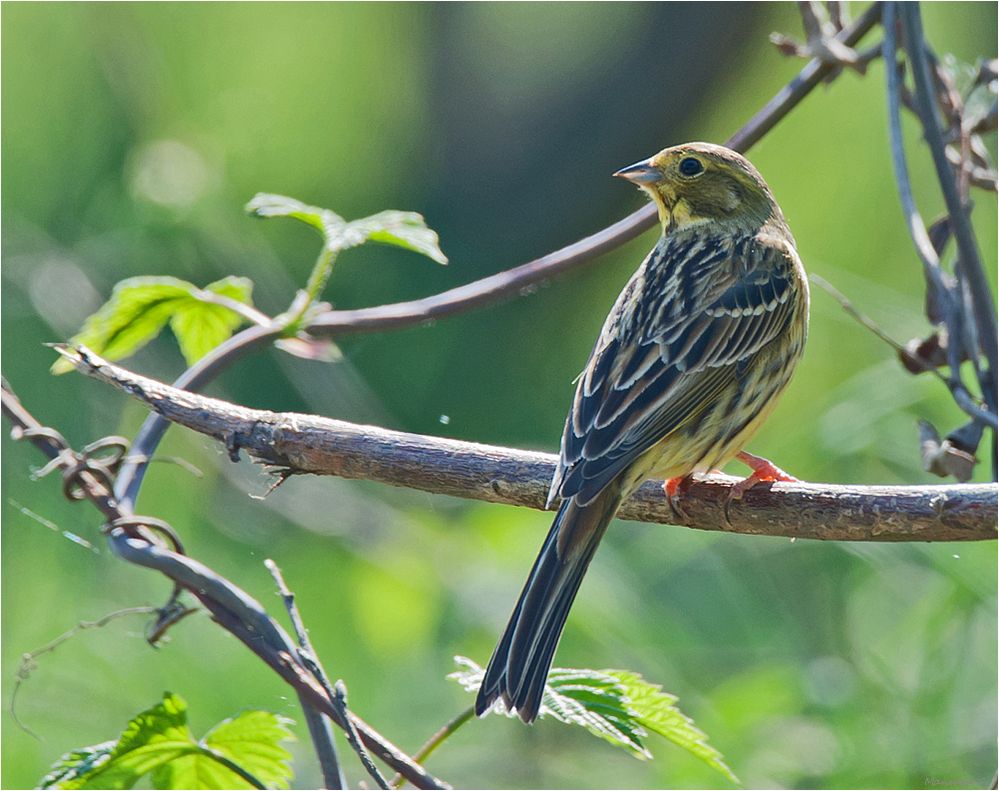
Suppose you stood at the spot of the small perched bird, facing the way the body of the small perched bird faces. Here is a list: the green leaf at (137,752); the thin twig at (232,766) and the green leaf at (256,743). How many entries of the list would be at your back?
3

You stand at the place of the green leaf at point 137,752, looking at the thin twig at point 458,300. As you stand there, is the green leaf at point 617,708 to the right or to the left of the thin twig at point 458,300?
right

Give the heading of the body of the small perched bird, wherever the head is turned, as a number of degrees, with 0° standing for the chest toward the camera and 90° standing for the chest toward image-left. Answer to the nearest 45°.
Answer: approximately 225°

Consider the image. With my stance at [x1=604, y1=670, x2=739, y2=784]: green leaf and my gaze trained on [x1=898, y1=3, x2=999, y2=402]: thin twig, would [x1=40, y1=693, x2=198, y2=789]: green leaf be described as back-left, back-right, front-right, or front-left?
back-left

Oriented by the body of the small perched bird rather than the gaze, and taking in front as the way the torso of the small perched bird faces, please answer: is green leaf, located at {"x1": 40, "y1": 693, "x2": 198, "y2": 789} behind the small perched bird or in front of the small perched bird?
behind

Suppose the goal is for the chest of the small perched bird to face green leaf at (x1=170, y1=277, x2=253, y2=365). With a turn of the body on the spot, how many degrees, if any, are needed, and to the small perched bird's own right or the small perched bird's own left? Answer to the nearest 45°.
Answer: approximately 135° to the small perched bird's own left
